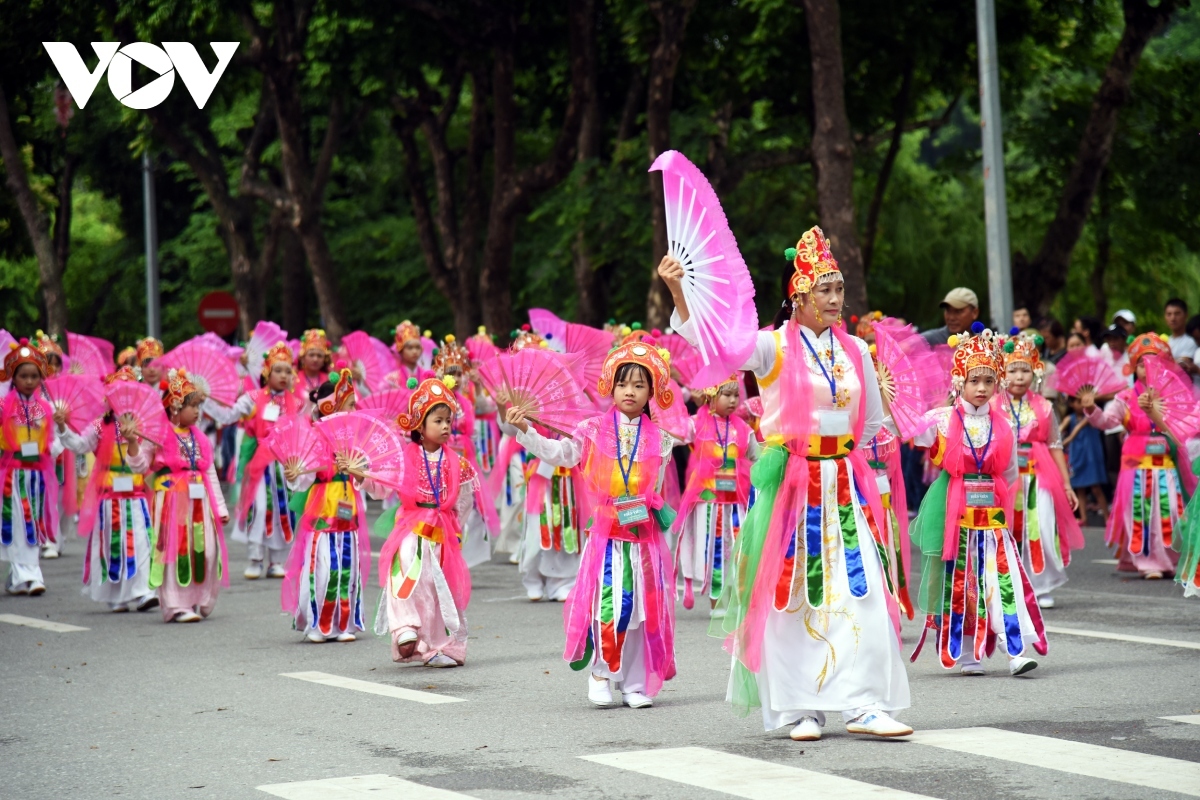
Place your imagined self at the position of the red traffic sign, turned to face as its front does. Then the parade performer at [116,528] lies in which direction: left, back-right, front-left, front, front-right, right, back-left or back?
front

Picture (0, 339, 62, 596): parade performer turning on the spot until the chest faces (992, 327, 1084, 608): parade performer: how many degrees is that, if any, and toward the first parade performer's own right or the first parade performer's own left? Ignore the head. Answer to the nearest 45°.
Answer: approximately 45° to the first parade performer's own left

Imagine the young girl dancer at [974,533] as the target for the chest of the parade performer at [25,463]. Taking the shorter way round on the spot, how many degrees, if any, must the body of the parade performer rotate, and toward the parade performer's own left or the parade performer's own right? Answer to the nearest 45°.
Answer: approximately 45° to the parade performer's own left

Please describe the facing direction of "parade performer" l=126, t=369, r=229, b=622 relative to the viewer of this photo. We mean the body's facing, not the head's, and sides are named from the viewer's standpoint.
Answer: facing the viewer and to the right of the viewer

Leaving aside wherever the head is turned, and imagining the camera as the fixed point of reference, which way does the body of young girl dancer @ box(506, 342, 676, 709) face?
toward the camera

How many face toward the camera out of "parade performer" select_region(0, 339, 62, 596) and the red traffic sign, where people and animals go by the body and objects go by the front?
2

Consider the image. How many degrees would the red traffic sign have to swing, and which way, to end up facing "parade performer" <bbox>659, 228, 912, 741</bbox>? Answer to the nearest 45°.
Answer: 0° — it already faces them

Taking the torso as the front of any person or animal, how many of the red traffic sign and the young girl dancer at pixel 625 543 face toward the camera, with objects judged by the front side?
2

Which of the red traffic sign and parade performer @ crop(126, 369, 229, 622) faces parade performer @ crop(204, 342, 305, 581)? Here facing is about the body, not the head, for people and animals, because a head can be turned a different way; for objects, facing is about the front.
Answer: the red traffic sign

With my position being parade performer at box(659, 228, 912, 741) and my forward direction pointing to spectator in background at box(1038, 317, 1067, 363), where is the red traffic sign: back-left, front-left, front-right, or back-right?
front-left

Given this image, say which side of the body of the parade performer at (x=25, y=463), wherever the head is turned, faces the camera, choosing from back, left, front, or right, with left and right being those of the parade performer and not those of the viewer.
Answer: front

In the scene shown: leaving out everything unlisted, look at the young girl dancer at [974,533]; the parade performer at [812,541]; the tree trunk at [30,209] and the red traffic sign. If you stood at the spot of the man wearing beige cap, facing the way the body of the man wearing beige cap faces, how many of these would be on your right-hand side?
2

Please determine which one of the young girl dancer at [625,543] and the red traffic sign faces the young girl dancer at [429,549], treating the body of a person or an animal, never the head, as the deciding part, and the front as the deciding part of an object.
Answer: the red traffic sign

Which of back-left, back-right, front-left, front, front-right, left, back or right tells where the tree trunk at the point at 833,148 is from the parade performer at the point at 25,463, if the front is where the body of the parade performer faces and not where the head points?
left

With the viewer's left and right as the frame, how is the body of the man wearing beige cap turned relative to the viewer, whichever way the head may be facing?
facing the viewer and to the left of the viewer
